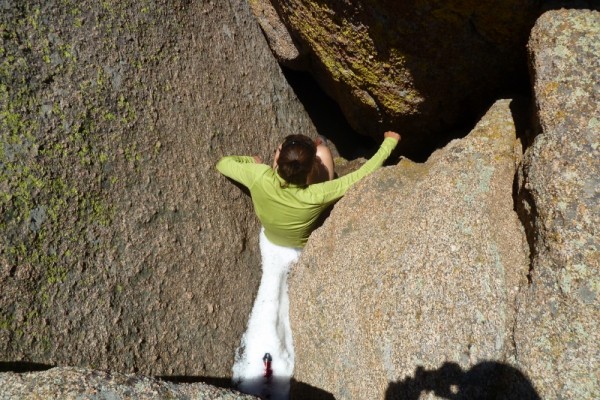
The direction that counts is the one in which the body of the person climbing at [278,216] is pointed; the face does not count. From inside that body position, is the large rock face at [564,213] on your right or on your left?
on your right

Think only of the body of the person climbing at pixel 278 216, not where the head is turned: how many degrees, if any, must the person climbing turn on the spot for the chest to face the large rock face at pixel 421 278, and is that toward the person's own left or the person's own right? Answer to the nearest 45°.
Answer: approximately 135° to the person's own right

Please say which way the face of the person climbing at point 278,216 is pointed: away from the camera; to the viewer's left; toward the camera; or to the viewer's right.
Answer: away from the camera

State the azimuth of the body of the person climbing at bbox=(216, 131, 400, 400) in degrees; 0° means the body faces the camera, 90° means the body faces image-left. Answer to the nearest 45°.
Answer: approximately 180°

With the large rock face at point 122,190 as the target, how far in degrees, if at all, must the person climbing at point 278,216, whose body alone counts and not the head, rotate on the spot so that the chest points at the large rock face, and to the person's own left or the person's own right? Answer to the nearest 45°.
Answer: approximately 135° to the person's own left
